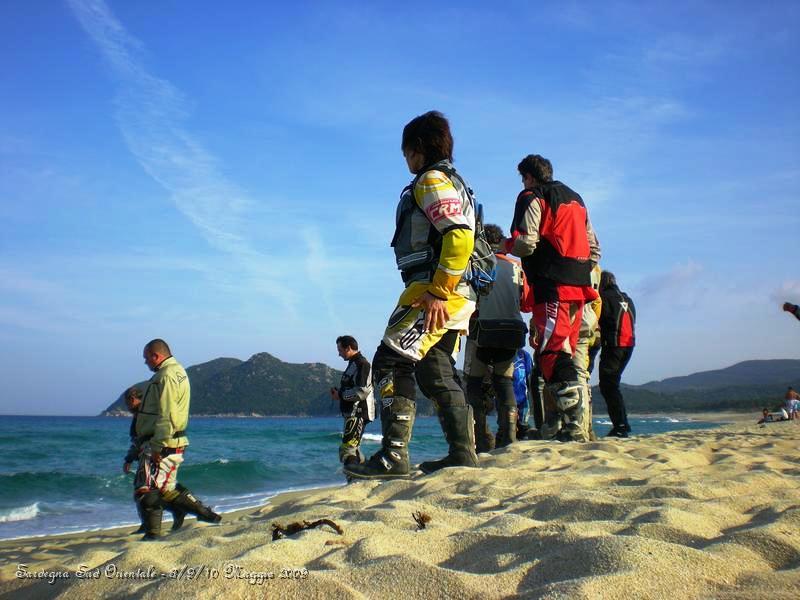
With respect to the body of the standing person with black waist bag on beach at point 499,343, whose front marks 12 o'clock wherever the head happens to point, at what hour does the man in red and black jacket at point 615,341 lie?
The man in red and black jacket is roughly at 1 o'clock from the standing person with black waist bag on beach.

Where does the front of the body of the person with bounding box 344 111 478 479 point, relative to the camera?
to the viewer's left

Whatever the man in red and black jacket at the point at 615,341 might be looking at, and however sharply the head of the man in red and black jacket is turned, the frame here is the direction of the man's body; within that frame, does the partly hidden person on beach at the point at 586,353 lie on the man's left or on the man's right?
on the man's left

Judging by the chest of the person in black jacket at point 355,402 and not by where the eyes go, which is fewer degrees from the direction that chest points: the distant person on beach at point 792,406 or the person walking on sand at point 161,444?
the person walking on sand

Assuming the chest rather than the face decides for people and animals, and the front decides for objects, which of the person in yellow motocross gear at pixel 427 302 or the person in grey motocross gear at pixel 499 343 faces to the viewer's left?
the person in yellow motocross gear

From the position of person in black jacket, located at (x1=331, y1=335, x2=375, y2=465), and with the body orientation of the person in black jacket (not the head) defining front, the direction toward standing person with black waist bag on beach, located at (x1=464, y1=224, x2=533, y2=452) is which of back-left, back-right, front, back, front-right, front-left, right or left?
back-left

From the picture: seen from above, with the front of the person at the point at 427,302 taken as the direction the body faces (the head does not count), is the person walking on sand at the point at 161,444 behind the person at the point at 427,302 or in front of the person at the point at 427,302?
in front

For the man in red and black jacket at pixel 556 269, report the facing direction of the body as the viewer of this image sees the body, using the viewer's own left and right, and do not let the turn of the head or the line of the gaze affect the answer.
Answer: facing away from the viewer and to the left of the viewer

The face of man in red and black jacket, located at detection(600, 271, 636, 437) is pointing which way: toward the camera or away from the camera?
away from the camera

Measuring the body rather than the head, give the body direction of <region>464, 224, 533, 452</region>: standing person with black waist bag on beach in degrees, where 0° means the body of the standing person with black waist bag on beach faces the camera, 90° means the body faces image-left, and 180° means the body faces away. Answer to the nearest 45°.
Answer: approximately 180°

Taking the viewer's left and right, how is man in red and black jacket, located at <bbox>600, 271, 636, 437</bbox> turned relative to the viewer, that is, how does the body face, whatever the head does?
facing away from the viewer and to the left of the viewer
